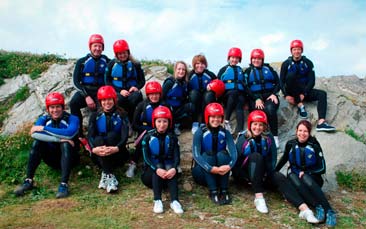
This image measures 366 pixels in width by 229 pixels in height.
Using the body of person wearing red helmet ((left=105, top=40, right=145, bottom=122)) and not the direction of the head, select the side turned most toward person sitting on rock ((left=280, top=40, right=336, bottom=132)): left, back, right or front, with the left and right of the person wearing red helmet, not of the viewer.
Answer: left

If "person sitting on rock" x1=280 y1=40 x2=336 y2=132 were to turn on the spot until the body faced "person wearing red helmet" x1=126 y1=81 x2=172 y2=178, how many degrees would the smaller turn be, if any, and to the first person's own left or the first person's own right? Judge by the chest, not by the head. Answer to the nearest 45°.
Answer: approximately 45° to the first person's own right

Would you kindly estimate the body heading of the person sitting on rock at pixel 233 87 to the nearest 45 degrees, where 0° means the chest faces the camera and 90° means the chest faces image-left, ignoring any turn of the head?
approximately 0°

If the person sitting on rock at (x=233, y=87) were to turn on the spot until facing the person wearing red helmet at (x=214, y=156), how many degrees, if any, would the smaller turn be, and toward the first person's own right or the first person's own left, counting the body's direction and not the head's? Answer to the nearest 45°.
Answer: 0° — they already face them

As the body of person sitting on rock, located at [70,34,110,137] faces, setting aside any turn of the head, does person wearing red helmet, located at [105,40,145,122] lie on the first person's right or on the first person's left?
on the first person's left

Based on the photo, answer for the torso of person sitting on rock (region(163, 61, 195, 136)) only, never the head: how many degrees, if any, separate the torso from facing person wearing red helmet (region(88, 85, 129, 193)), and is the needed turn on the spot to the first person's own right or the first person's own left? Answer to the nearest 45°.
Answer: approximately 90° to the first person's own right
